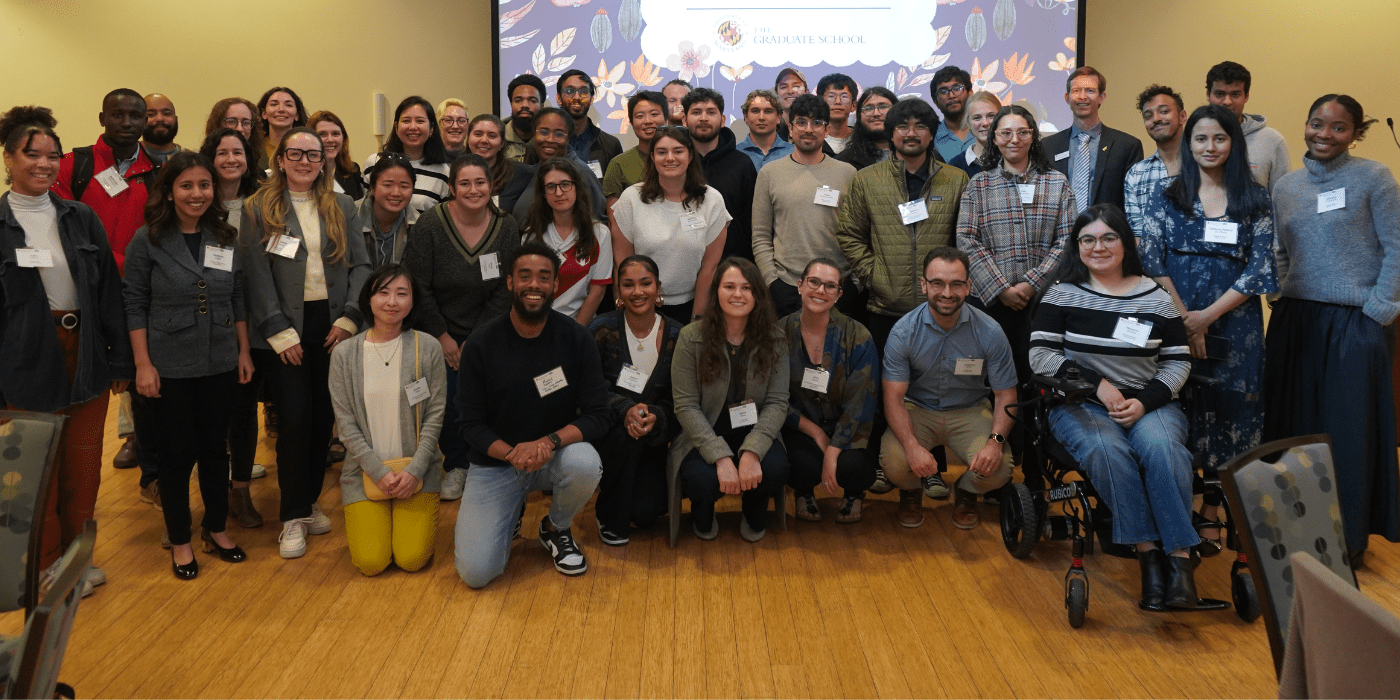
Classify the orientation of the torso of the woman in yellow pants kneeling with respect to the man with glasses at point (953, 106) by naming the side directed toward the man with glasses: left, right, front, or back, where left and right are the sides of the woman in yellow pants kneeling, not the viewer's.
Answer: left

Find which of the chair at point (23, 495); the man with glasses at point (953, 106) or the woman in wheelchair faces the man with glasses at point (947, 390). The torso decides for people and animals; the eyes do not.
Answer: the man with glasses at point (953, 106)

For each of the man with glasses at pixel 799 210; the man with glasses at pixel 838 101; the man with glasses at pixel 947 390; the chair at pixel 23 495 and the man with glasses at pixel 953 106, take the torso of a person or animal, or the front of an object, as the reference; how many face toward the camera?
4

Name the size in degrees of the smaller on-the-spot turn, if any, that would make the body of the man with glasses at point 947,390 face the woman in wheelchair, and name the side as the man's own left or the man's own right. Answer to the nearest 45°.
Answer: approximately 45° to the man's own left

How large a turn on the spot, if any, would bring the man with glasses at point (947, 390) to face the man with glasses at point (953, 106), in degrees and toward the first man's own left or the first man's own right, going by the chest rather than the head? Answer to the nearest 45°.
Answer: approximately 180°

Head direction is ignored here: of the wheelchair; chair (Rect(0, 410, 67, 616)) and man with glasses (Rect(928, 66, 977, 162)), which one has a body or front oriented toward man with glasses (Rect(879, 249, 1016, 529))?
man with glasses (Rect(928, 66, 977, 162))
